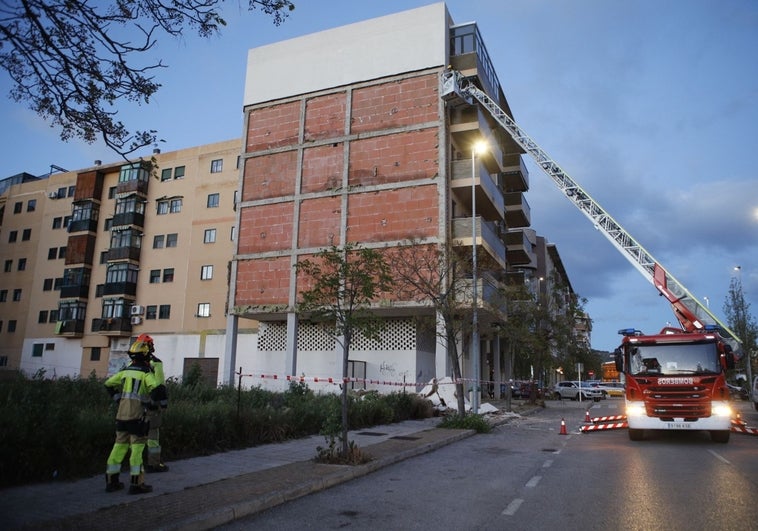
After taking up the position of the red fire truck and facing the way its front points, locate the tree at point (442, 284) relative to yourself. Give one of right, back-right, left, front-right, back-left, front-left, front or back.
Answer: back-right

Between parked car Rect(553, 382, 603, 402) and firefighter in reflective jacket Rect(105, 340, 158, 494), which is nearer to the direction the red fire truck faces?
the firefighter in reflective jacket

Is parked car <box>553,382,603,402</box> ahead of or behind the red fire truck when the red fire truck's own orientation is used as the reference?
behind

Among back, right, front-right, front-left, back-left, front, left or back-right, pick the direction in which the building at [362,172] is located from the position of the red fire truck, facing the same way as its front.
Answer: back-right

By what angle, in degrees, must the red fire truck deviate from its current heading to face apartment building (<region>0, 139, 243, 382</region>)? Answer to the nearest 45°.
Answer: approximately 135° to its right

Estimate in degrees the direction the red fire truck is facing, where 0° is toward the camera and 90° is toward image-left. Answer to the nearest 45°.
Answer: approximately 0°

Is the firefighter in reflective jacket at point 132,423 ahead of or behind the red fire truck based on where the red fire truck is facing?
ahead
